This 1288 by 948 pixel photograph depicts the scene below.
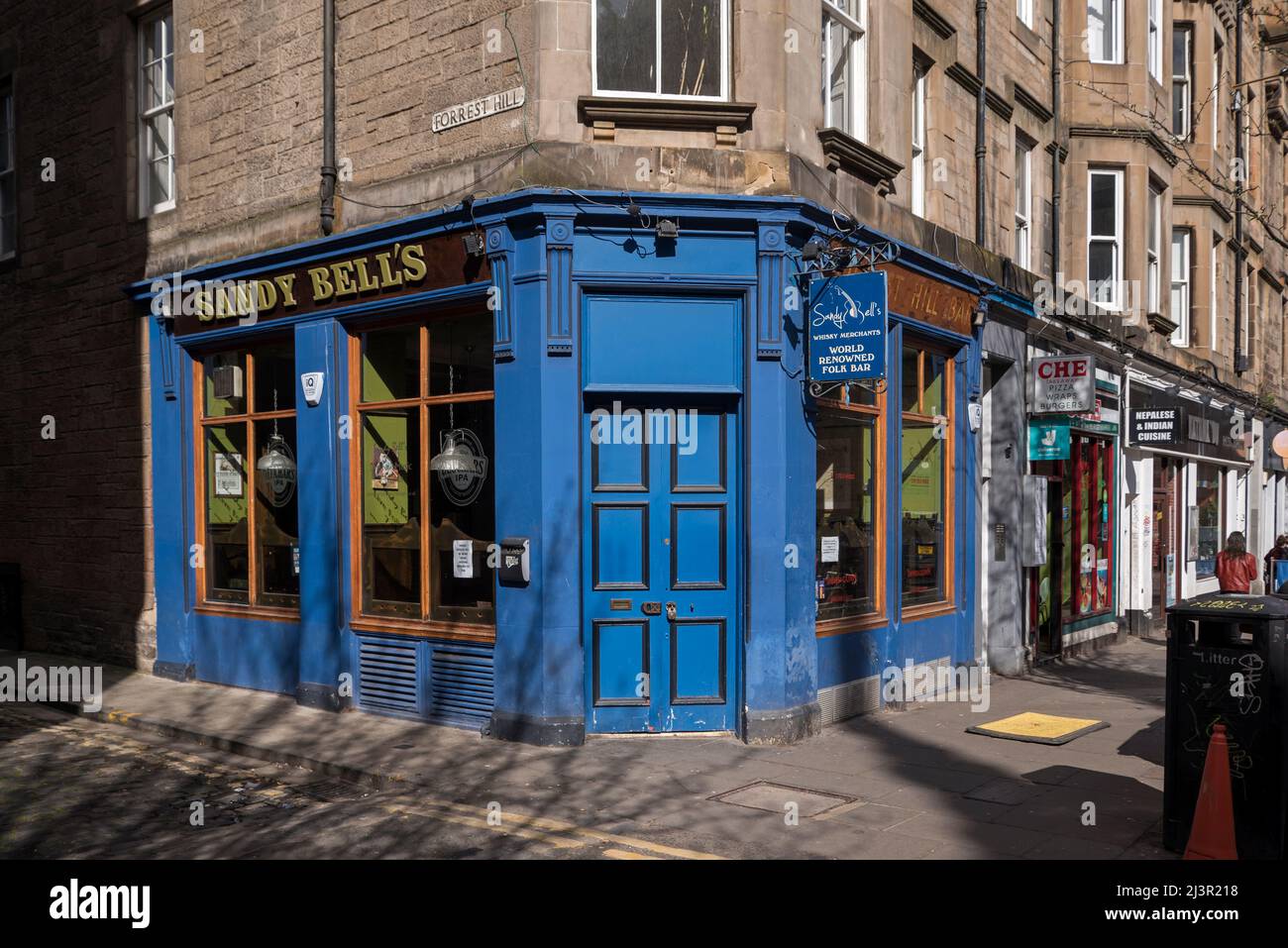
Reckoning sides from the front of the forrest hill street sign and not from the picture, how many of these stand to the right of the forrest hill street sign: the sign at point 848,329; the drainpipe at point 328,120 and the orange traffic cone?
1

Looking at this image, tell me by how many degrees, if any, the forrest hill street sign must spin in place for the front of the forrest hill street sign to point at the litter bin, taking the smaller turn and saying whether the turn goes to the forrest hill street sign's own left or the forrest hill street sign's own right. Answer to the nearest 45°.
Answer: approximately 90° to the forrest hill street sign's own left

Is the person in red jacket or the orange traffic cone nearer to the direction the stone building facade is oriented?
the orange traffic cone

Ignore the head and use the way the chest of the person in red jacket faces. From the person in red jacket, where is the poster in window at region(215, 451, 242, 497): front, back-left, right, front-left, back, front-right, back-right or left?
back-left

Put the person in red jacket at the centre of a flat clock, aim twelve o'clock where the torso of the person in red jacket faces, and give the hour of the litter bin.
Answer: The litter bin is roughly at 6 o'clock from the person in red jacket.

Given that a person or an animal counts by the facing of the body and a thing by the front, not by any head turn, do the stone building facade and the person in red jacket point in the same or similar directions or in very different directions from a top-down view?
very different directions

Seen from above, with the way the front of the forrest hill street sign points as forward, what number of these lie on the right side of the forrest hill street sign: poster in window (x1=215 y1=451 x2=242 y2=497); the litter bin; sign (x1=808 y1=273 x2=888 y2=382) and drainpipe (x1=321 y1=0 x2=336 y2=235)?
2

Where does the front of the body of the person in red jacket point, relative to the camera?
away from the camera

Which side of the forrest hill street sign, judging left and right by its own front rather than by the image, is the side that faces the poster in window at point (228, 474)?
right

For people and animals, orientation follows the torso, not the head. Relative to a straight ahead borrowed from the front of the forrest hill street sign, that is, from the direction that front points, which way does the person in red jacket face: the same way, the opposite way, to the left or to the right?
the opposite way

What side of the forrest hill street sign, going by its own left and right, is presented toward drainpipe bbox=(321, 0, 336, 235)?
right

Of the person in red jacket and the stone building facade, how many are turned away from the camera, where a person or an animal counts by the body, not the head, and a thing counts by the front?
1

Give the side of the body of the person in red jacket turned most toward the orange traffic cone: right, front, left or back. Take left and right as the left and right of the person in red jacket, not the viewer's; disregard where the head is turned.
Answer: back
